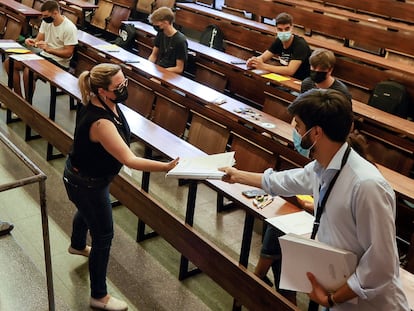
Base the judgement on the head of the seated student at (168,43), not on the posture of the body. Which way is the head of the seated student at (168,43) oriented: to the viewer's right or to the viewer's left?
to the viewer's left

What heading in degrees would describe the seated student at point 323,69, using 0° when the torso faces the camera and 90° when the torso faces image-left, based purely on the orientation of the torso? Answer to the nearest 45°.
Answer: approximately 45°

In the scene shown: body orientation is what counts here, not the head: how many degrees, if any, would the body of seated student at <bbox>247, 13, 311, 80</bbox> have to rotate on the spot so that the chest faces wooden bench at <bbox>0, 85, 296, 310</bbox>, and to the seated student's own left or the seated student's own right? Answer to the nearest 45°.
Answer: approximately 45° to the seated student's own left

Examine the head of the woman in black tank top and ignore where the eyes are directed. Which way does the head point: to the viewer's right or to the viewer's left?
to the viewer's right

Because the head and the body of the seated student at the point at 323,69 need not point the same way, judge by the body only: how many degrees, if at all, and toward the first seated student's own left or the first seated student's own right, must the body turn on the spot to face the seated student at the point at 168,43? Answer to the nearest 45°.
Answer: approximately 90° to the first seated student's own right

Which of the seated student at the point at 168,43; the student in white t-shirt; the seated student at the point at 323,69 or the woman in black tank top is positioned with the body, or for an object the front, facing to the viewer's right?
the woman in black tank top

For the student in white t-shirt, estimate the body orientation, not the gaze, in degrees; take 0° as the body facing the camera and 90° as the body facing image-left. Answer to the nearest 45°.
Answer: approximately 45°

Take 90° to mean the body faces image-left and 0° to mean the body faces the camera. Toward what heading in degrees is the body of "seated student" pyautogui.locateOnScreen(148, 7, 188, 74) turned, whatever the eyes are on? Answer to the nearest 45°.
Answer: approximately 45°

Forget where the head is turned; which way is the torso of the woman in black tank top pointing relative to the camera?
to the viewer's right

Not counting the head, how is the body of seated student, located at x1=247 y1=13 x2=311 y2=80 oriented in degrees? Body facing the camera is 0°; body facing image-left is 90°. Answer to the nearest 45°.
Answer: approximately 45°

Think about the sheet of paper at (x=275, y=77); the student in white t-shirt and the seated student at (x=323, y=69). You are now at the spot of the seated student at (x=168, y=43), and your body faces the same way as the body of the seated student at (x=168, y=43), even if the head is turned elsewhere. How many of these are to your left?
2
